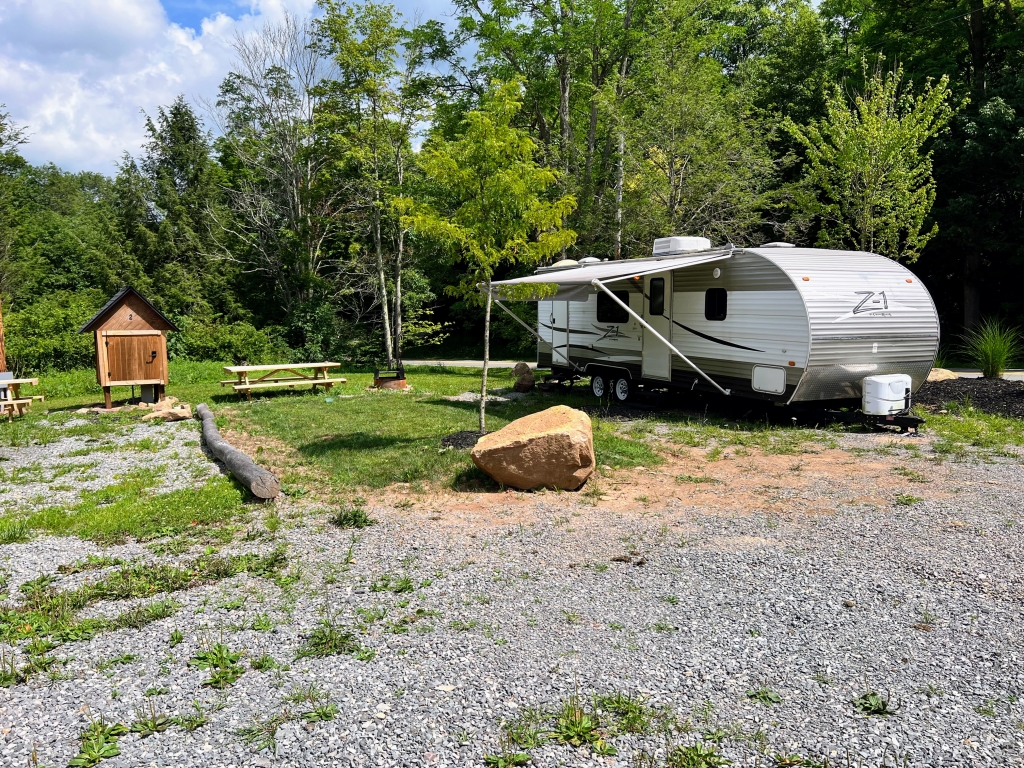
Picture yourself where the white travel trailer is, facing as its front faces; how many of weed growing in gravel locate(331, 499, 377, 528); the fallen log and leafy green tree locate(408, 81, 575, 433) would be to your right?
3

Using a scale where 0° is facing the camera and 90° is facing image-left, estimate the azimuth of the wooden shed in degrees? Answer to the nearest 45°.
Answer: approximately 0°

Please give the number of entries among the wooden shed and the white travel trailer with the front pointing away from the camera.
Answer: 0

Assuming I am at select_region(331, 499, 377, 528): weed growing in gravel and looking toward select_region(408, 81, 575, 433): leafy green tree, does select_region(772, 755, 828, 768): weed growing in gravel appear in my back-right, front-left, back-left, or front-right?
back-right

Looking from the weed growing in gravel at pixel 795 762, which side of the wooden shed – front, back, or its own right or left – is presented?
front

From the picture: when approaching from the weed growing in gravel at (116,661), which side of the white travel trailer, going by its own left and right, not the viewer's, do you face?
right

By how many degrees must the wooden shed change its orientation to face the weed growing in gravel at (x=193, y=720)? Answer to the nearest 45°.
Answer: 0° — it already faces it

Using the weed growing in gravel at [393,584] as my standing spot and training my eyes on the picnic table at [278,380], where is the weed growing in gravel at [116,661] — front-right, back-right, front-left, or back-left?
back-left

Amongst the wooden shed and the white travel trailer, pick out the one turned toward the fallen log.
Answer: the wooden shed

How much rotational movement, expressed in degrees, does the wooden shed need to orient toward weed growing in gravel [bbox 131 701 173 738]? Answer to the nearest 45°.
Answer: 0° — it already faces it

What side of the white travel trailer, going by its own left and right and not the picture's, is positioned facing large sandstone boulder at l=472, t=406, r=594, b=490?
right

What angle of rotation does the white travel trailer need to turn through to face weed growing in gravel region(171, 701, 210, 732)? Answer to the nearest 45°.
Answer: approximately 45° to its right

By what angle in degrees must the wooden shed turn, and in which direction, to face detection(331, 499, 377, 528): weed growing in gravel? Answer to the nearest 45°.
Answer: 0° — it already faces it

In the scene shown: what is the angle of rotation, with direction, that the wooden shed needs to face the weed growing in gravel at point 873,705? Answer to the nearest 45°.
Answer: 0° — it already faces it

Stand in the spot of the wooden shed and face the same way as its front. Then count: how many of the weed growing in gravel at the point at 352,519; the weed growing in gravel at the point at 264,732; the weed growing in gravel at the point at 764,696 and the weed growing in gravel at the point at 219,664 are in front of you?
4

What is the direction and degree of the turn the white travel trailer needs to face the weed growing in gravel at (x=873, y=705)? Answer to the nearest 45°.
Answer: approximately 45° to its right
